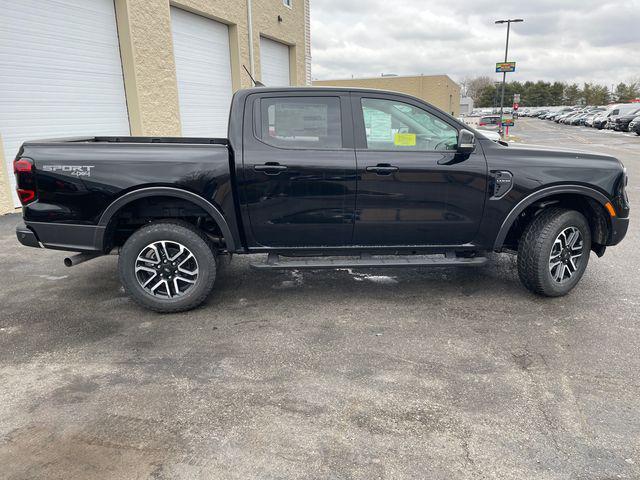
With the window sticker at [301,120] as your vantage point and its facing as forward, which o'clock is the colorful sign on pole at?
The colorful sign on pole is roughly at 7 o'clock from the window sticker.

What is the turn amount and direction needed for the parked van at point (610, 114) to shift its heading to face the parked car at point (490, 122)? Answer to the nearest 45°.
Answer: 0° — it already faces it

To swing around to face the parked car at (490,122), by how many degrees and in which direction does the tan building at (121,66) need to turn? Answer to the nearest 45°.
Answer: approximately 90° to its left

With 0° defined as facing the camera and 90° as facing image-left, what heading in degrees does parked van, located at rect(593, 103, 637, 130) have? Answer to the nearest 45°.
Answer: approximately 45°

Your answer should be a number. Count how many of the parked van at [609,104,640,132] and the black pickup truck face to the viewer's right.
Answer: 1

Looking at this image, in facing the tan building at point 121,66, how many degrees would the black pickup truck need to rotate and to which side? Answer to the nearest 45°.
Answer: approximately 135° to its left

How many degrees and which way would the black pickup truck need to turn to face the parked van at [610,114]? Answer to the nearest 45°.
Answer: approximately 45° to its left

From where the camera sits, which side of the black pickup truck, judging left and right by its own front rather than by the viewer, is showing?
right

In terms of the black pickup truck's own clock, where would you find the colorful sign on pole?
The colorful sign on pole is roughly at 10 o'clock from the black pickup truck.

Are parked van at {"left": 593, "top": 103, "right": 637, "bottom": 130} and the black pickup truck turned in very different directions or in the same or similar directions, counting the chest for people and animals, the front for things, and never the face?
very different directions

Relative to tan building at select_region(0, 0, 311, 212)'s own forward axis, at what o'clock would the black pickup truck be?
The black pickup truck is roughly at 1 o'clock from the tan building.

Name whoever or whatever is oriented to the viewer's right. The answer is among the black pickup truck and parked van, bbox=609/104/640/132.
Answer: the black pickup truck

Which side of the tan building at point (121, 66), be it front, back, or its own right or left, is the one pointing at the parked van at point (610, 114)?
left

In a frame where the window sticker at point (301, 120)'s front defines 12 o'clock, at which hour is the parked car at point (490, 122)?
The parked car is roughly at 7 o'clock from the window sticker.
